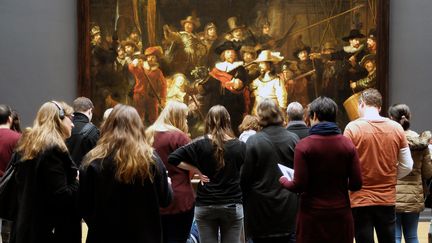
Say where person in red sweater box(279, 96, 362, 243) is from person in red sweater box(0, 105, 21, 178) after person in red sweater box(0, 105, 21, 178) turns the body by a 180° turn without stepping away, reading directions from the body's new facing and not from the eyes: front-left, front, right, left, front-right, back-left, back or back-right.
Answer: left

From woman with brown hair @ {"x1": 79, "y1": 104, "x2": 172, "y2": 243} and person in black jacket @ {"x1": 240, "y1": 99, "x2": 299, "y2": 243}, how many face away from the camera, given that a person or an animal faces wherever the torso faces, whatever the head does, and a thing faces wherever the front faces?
2

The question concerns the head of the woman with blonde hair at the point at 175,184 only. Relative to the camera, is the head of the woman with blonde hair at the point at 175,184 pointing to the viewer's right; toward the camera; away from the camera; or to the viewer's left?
away from the camera

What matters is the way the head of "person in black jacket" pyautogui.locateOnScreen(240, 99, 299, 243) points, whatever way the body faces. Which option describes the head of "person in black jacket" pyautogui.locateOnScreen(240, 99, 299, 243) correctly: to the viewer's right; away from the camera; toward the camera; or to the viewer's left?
away from the camera

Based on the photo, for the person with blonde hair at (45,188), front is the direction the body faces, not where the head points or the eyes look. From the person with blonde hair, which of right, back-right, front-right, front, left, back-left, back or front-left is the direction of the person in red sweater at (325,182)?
front-right

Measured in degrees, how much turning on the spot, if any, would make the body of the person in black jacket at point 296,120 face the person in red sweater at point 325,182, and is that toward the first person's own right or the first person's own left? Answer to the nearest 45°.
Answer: approximately 180°

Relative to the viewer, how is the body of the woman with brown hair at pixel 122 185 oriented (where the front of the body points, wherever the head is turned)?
away from the camera

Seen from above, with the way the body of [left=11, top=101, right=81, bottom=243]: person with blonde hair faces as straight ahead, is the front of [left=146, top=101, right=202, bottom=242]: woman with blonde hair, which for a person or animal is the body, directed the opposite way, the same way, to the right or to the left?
the same way

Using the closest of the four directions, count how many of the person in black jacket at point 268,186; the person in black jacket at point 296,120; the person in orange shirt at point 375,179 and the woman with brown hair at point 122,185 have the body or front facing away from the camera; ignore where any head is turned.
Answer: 4

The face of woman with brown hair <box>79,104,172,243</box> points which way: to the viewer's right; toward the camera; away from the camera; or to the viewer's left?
away from the camera

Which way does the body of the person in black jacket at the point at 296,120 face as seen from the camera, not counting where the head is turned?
away from the camera

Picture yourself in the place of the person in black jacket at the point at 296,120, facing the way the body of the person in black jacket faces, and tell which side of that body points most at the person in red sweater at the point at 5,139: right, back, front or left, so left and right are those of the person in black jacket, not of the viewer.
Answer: left

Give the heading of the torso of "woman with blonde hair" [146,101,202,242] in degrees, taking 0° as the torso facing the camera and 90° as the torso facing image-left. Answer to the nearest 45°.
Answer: approximately 225°

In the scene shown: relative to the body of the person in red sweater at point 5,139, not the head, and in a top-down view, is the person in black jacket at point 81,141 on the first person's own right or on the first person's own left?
on the first person's own right

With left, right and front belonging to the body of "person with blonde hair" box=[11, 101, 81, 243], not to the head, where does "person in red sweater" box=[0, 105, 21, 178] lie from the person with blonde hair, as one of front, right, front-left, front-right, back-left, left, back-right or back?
front-left

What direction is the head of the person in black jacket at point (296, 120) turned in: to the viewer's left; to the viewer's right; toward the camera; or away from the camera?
away from the camera

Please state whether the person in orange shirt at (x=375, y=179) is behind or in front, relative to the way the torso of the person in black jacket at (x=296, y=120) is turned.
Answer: behind

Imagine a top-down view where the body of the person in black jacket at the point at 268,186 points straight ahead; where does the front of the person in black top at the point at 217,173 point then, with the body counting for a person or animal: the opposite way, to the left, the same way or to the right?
the same way

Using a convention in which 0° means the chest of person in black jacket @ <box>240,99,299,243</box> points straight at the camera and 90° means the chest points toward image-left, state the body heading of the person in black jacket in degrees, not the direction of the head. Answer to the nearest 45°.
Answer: approximately 180°

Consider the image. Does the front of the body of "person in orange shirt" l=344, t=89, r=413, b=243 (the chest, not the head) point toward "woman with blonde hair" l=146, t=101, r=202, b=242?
no
